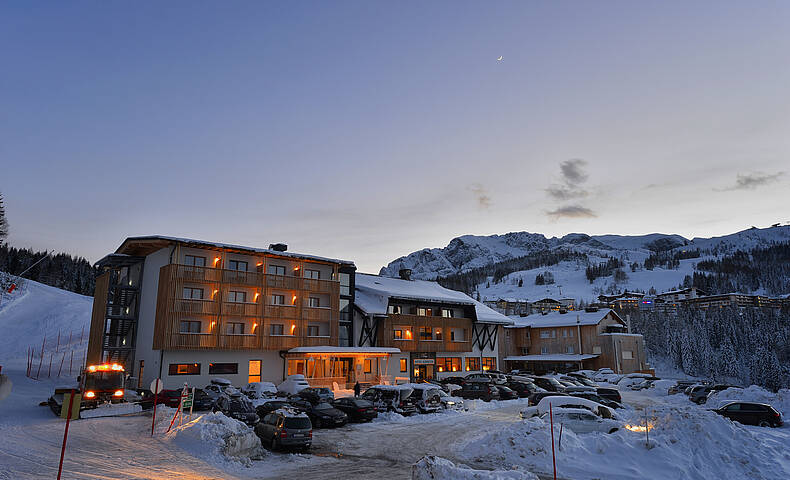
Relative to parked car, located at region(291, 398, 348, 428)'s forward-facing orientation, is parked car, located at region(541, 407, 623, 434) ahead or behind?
ahead

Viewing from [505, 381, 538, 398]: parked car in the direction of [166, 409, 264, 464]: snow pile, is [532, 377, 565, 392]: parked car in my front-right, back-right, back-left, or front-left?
back-left

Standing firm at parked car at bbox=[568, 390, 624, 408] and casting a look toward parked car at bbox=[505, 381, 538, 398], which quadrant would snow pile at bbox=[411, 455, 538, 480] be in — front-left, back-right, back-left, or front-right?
back-left

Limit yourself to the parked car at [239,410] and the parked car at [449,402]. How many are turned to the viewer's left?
0

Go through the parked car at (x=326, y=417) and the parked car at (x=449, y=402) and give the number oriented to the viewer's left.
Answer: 0

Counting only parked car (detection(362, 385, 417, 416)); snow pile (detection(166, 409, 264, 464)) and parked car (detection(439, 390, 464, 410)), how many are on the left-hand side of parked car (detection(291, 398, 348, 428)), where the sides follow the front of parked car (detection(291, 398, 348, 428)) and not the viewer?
2

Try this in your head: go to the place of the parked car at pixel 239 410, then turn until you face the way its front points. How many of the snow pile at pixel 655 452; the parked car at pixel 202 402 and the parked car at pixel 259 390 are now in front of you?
1

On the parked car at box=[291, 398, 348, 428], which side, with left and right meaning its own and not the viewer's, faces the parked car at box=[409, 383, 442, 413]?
left
